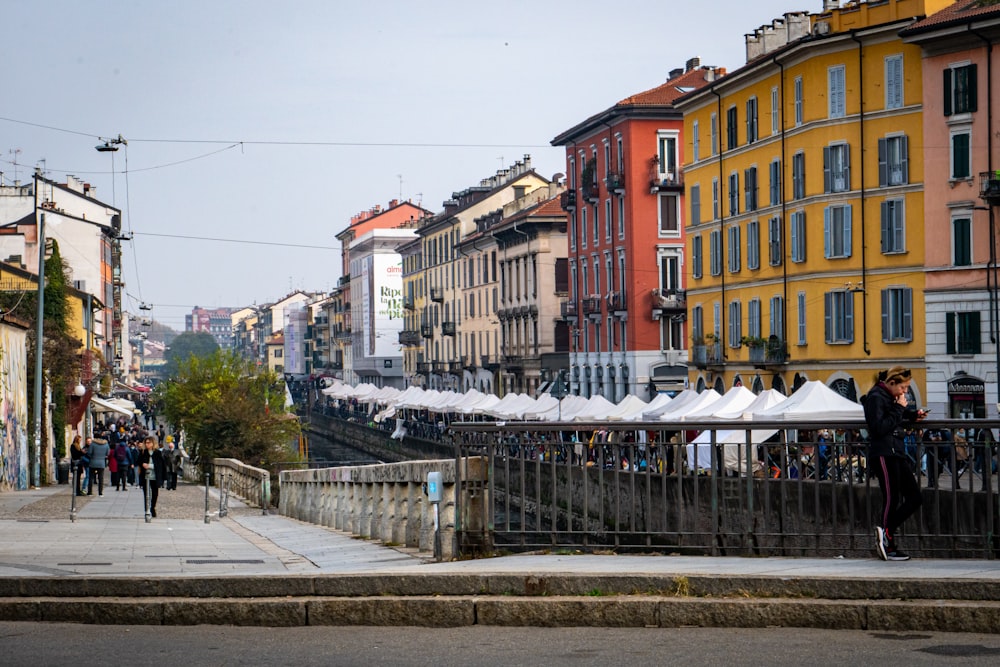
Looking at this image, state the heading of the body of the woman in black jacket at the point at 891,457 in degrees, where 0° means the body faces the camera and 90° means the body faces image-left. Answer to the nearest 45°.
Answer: approximately 270°

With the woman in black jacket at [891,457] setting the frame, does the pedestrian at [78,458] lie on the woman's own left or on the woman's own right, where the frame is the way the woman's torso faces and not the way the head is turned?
on the woman's own left

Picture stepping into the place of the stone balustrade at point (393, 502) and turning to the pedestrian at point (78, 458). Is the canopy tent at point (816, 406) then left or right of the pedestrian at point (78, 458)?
right

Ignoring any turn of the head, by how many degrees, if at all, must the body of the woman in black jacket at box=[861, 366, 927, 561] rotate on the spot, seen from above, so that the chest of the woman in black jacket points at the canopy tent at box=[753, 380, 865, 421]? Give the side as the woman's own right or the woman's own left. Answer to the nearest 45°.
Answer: approximately 90° to the woman's own left

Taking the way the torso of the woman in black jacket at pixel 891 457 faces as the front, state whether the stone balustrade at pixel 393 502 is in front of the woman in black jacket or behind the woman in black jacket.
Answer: behind
